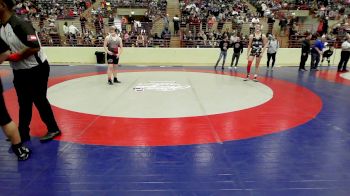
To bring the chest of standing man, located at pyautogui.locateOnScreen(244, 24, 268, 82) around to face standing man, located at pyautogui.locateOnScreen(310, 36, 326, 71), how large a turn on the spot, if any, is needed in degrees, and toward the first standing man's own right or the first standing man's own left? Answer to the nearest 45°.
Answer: approximately 135° to the first standing man's own left

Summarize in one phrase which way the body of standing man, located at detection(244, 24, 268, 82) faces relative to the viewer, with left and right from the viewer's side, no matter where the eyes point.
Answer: facing the viewer

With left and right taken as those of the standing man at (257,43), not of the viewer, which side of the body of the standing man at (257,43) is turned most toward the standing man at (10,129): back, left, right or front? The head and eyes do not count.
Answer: front

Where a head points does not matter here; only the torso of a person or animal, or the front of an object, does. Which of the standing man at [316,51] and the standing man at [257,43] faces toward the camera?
the standing man at [257,43]
